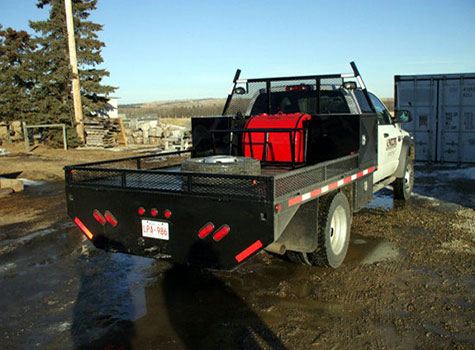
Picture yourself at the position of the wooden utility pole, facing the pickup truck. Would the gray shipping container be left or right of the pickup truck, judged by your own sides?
left

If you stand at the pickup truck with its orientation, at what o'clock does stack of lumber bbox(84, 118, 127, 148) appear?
The stack of lumber is roughly at 10 o'clock from the pickup truck.

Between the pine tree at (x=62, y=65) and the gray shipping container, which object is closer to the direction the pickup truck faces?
the gray shipping container

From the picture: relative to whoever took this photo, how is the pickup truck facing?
facing away from the viewer and to the right of the viewer
